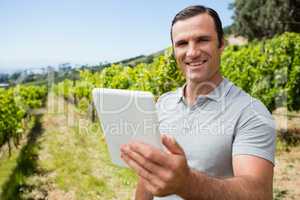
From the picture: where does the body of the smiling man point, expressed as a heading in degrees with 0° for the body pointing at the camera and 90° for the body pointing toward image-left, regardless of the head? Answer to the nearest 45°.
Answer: approximately 45°

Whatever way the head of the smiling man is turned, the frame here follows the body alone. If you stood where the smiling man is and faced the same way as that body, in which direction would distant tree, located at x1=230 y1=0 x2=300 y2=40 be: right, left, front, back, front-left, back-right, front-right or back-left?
back-right
